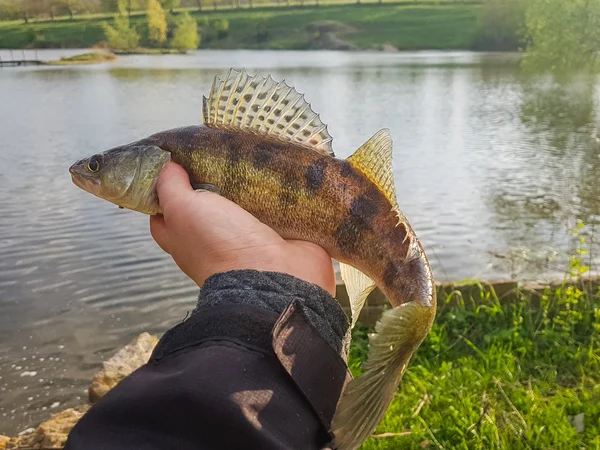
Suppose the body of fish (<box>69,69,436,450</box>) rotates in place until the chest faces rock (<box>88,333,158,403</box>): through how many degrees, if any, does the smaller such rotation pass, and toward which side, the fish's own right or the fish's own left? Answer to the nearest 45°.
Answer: approximately 45° to the fish's own right

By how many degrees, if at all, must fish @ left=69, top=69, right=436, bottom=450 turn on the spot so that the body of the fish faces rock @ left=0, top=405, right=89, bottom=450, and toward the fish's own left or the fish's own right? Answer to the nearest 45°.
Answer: approximately 45° to the fish's own right

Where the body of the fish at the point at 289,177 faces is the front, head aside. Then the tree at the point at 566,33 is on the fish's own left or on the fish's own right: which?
on the fish's own right

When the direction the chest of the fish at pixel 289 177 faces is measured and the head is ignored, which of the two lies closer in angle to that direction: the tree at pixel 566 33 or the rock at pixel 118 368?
the rock

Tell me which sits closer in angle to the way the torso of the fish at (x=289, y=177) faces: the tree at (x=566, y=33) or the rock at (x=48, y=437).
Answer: the rock

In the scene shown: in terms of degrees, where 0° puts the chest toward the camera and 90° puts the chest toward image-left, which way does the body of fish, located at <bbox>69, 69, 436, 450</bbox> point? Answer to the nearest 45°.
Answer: approximately 90°
